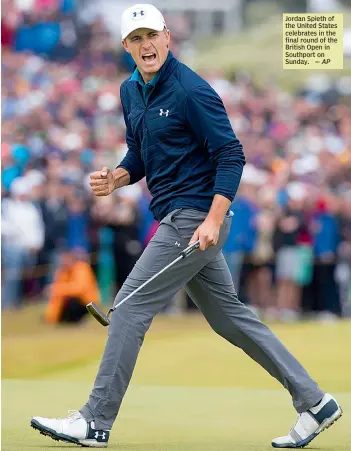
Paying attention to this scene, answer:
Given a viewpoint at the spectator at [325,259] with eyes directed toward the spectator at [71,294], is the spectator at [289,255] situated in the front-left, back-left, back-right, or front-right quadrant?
front-right

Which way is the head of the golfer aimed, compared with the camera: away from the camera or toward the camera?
toward the camera

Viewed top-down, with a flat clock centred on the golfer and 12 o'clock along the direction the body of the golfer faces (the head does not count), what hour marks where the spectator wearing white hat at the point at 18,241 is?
The spectator wearing white hat is roughly at 4 o'clock from the golfer.

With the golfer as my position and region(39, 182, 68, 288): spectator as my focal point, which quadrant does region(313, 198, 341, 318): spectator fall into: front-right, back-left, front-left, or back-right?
front-right

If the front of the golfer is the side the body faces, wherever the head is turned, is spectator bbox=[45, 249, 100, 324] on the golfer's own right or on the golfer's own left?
on the golfer's own right

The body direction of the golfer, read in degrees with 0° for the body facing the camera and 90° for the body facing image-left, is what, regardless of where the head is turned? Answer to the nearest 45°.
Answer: approximately 45°

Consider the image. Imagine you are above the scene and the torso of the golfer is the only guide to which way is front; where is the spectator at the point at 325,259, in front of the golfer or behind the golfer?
behind

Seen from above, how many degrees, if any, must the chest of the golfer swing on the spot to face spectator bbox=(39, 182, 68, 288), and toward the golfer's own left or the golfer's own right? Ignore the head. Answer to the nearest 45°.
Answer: approximately 135° to the golfer's own right
